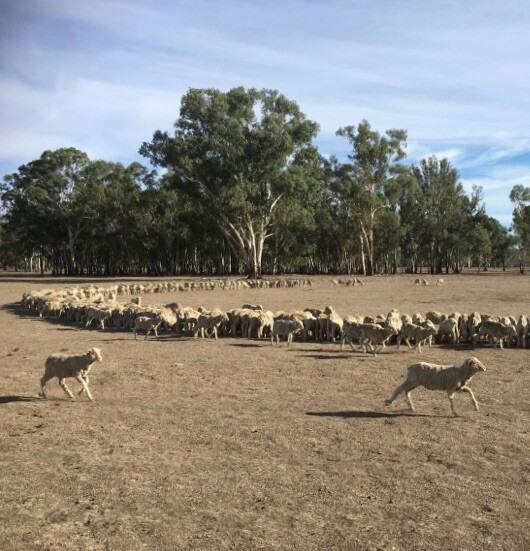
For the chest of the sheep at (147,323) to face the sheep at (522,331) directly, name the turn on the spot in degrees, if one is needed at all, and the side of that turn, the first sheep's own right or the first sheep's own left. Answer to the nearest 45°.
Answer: approximately 45° to the first sheep's own right

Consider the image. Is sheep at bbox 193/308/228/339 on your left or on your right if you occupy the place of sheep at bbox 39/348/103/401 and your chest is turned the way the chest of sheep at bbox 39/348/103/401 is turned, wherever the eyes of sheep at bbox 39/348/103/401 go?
on your left

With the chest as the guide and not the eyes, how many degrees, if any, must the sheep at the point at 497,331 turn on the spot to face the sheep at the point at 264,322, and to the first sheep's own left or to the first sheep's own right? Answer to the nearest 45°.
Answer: approximately 180°

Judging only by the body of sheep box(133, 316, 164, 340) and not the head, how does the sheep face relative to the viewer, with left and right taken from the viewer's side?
facing to the right of the viewer

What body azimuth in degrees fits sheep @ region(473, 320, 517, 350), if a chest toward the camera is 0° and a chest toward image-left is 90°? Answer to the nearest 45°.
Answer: approximately 270°

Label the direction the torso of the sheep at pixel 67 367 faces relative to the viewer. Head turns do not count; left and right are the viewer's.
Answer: facing to the right of the viewer

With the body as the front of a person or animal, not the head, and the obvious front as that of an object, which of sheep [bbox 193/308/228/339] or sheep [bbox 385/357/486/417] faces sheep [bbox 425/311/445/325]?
sheep [bbox 193/308/228/339]

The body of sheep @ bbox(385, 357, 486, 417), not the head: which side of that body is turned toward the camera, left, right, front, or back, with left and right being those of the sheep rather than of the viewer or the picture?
right

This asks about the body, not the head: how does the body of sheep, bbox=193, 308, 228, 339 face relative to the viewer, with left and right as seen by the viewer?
facing to the right of the viewer
